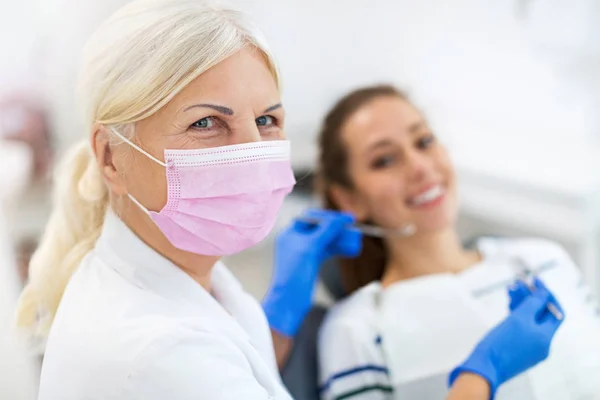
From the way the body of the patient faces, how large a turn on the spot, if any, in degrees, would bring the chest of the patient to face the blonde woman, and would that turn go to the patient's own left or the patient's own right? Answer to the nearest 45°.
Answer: approximately 45° to the patient's own right

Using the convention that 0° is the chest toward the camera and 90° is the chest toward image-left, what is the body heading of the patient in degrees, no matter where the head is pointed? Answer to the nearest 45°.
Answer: approximately 0°
